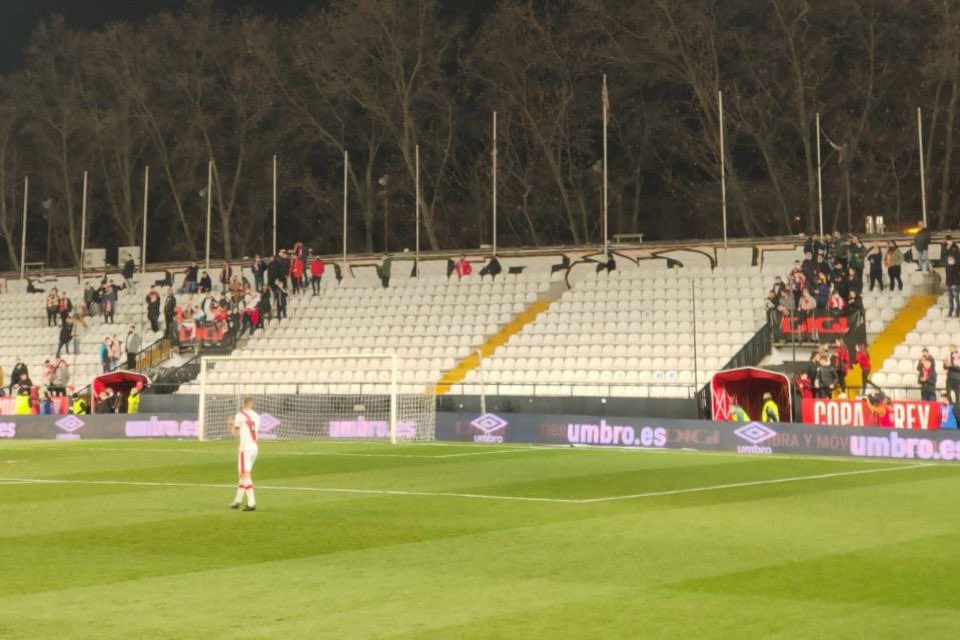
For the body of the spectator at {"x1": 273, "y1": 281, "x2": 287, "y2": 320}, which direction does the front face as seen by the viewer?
toward the camera

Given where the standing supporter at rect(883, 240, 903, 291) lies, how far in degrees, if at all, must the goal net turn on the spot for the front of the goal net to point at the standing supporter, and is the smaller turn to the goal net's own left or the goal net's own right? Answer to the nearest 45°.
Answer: approximately 135° to the goal net's own left

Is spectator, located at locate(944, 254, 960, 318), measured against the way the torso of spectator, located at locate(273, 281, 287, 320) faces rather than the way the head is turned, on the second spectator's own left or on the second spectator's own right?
on the second spectator's own left

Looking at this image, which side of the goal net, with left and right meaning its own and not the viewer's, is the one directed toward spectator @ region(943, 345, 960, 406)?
left

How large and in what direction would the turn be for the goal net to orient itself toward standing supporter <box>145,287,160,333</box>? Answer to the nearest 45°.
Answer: approximately 90° to its right

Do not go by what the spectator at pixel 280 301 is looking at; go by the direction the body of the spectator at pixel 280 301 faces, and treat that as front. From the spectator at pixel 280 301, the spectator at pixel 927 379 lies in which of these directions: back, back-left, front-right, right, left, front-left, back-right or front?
front-left

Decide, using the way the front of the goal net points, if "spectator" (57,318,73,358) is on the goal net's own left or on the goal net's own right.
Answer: on the goal net's own right

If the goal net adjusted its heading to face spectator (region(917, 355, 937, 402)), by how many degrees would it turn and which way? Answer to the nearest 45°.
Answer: approximately 90° to its left

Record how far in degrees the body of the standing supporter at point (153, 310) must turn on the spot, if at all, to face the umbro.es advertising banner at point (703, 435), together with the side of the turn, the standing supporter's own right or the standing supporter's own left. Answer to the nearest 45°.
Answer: approximately 45° to the standing supporter's own left

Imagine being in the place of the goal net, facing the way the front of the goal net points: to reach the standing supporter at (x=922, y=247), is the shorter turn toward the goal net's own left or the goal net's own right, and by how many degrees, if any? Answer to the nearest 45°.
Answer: approximately 135° to the goal net's own left

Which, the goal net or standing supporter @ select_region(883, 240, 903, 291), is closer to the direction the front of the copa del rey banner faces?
the goal net

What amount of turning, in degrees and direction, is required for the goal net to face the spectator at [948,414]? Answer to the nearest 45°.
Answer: approximately 90° to its left

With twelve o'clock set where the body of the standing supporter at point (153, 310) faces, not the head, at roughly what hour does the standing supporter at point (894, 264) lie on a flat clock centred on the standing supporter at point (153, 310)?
the standing supporter at point (894, 264) is roughly at 10 o'clock from the standing supporter at point (153, 310).
